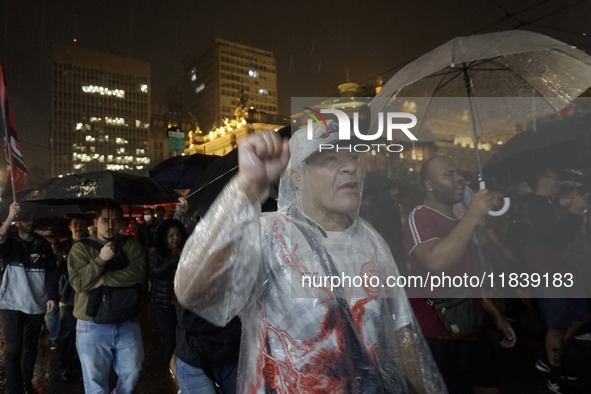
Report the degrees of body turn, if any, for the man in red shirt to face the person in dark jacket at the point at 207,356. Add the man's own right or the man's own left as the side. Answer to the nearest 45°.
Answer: approximately 135° to the man's own right

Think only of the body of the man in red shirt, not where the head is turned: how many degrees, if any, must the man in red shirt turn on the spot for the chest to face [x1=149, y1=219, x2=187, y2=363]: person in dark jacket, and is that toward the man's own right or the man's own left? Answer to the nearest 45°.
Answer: approximately 135° to the man's own right

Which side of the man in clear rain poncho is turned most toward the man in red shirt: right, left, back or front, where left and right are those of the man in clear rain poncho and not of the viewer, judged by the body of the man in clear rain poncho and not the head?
left

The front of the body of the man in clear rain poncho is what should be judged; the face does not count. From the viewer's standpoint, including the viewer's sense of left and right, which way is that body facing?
facing the viewer and to the right of the viewer

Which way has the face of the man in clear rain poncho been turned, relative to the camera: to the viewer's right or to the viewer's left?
to the viewer's right

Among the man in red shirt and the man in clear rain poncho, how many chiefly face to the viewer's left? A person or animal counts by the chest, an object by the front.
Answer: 0

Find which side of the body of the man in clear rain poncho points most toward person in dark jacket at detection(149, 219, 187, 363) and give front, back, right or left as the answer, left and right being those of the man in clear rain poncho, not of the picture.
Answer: back

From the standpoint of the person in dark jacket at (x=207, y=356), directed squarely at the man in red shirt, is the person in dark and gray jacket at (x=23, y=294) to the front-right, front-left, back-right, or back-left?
back-left

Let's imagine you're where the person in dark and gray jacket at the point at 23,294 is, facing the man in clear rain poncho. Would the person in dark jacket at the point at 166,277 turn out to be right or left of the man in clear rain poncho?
left

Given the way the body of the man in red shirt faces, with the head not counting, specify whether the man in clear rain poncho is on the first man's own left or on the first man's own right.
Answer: on the first man's own right

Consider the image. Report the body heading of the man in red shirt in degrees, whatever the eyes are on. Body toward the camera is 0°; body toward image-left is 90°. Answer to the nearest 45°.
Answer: approximately 315°
